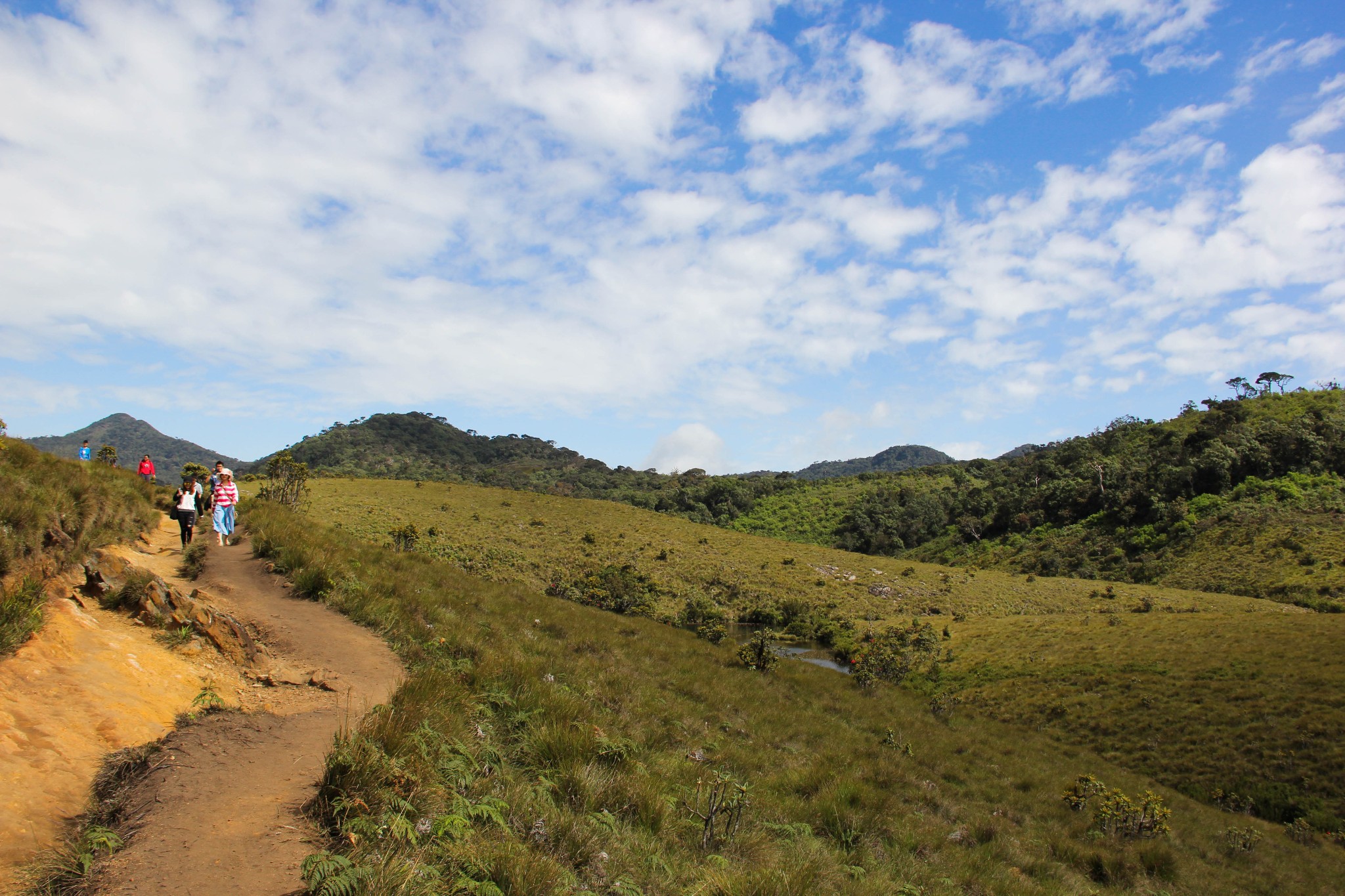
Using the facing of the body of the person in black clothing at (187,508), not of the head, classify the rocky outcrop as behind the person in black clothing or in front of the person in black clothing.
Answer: in front

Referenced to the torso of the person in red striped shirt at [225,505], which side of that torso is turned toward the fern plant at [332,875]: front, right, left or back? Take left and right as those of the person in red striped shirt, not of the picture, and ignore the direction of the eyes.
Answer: front

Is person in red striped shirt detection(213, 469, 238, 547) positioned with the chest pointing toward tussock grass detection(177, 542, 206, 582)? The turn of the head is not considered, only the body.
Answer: yes

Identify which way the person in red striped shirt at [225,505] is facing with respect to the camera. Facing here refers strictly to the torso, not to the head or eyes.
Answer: toward the camera

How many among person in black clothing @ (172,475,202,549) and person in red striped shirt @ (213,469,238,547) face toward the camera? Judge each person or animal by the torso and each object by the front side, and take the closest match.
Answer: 2

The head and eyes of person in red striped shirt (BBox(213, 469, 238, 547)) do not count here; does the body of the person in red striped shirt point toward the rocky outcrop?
yes

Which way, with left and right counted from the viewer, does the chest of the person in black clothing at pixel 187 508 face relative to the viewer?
facing the viewer

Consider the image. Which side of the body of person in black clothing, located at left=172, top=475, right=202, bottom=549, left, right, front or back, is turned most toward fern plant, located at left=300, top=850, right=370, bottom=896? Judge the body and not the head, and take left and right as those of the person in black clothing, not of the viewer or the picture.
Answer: front
